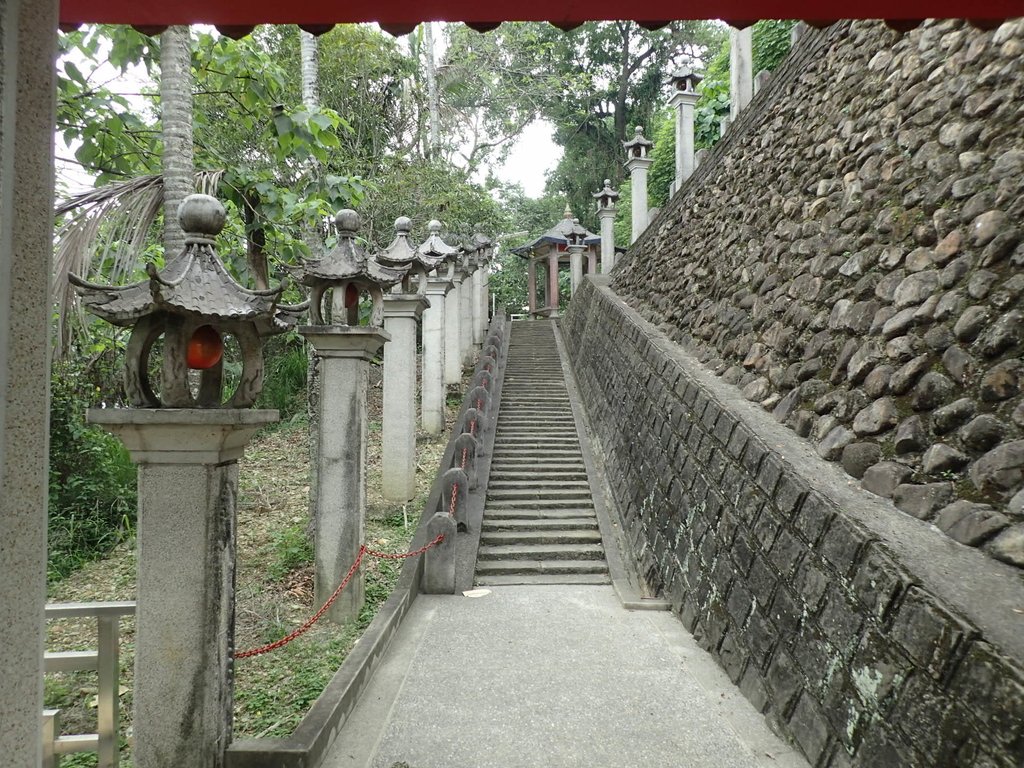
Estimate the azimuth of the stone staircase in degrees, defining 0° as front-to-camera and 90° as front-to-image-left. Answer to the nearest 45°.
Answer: approximately 0°

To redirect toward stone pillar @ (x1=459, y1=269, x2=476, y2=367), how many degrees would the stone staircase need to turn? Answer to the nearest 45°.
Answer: approximately 180°

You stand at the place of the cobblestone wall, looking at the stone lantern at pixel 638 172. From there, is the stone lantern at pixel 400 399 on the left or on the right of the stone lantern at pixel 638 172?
left

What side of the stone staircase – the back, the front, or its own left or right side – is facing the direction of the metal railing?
front

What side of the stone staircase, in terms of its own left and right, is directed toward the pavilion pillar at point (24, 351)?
front

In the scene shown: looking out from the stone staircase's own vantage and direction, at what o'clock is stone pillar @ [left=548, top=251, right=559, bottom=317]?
The stone pillar is roughly at 6 o'clock from the stone staircase.

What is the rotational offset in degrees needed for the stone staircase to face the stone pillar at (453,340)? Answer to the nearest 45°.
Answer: approximately 180°

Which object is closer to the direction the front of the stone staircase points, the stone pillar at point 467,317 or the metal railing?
the metal railing

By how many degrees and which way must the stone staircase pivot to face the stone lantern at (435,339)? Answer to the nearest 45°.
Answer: approximately 135° to its right

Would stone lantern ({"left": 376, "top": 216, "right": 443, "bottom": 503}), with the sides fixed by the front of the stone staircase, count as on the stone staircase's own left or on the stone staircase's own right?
on the stone staircase's own right

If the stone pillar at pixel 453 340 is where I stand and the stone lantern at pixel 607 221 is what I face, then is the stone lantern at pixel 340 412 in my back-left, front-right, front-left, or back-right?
back-right
